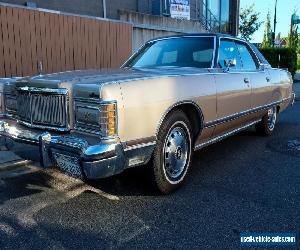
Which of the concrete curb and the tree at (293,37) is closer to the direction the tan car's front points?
the concrete curb

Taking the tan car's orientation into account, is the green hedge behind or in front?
behind

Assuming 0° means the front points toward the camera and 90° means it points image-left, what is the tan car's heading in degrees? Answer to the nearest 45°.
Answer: approximately 45°

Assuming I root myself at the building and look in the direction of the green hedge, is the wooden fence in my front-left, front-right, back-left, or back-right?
back-right

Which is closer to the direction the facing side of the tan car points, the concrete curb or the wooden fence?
the concrete curb

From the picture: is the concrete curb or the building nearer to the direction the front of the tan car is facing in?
the concrete curb

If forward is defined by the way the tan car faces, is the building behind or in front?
behind
